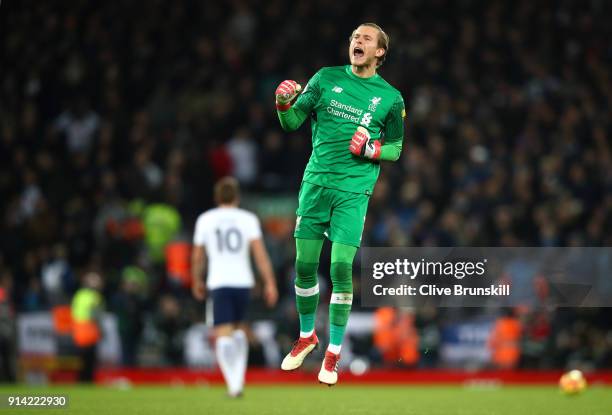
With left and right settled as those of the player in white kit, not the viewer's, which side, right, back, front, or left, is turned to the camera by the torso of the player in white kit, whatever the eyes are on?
back

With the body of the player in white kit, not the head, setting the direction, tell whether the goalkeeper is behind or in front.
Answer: behind

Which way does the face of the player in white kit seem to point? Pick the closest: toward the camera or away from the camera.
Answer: away from the camera
